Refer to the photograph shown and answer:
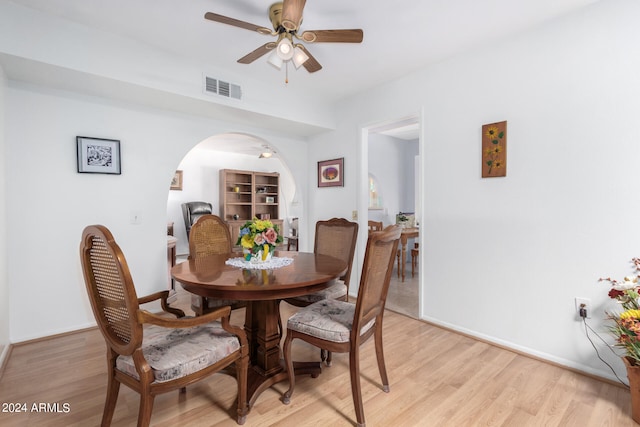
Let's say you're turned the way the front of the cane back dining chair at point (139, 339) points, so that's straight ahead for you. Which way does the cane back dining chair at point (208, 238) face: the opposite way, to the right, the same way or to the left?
to the right

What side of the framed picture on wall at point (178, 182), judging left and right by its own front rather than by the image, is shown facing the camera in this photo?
front

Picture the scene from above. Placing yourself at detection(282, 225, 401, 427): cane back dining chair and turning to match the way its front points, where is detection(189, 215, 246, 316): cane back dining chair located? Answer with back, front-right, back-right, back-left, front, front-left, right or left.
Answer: front

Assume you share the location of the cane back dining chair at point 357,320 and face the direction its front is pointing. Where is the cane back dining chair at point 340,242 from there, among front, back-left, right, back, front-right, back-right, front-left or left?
front-right

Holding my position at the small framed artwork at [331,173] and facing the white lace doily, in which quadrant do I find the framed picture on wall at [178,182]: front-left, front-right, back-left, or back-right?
back-right

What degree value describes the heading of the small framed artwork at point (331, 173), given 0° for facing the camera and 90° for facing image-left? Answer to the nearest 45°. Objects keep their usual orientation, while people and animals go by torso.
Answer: approximately 45°

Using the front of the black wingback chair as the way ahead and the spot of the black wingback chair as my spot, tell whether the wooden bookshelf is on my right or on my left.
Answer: on my left

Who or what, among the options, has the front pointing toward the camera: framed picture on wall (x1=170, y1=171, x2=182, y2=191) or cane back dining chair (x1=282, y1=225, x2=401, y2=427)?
the framed picture on wall

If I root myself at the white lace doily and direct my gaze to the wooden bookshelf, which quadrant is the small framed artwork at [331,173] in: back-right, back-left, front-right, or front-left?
front-right

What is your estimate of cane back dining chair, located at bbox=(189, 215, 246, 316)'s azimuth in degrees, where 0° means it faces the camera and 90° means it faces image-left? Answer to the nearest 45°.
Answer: approximately 315°

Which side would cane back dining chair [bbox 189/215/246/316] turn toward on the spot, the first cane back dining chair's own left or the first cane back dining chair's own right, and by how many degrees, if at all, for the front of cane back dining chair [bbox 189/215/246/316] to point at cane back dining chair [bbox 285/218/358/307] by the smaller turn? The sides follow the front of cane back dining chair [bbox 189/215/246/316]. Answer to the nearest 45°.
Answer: approximately 45° to the first cane back dining chair's own left

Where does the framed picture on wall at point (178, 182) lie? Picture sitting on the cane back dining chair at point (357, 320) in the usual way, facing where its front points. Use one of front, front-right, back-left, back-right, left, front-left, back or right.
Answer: front

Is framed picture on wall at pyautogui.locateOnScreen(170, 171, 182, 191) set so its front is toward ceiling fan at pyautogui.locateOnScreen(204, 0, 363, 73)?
yes

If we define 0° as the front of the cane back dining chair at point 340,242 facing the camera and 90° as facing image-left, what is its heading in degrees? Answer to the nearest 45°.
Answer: approximately 45°

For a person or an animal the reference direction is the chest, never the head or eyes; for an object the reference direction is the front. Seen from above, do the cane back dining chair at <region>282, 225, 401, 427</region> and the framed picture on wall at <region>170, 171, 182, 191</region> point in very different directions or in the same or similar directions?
very different directions

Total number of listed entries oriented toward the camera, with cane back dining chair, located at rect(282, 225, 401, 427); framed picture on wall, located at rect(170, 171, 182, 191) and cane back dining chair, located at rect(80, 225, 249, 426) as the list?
1

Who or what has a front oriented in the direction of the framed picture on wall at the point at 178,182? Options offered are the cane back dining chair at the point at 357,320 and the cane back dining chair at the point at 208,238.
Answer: the cane back dining chair at the point at 357,320

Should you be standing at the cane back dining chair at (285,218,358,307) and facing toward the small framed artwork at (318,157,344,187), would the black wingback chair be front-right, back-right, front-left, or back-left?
front-left

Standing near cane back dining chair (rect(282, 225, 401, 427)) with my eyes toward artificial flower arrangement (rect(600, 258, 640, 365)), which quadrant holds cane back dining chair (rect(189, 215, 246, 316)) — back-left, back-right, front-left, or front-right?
back-left
